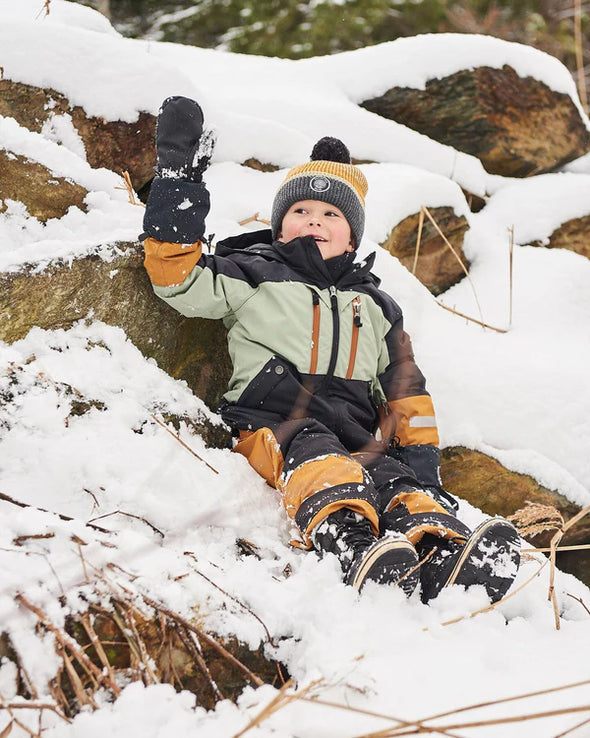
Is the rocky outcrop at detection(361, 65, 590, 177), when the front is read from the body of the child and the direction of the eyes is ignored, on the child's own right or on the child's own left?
on the child's own left

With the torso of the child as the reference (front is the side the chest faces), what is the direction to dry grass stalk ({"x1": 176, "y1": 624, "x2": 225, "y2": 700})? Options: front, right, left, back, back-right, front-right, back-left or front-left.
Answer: front-right

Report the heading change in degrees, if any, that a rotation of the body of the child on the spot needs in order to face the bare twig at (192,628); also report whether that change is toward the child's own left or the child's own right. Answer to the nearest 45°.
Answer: approximately 45° to the child's own right

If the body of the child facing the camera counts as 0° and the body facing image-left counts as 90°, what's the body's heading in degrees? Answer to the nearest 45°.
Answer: approximately 315°

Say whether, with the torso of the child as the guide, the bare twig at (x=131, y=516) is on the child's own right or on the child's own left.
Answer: on the child's own right

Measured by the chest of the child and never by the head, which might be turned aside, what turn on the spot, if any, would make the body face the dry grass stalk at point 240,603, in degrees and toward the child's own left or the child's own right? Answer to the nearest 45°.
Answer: approximately 45° to the child's own right

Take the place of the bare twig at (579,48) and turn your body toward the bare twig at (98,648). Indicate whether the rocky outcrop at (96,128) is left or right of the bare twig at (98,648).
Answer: right

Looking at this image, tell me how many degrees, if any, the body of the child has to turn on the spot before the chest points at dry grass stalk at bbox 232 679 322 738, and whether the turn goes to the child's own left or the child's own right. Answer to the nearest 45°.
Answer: approximately 45° to the child's own right

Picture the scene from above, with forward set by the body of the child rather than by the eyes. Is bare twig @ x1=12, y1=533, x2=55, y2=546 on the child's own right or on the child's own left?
on the child's own right
